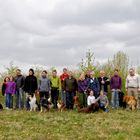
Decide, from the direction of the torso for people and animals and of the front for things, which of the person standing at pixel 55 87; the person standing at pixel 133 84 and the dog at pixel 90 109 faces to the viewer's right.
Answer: the dog

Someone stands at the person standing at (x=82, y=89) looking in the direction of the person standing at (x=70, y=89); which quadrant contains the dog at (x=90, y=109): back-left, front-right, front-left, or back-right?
back-left

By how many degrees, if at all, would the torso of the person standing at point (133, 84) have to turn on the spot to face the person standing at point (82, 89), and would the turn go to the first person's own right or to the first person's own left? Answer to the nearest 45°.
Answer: approximately 90° to the first person's own right

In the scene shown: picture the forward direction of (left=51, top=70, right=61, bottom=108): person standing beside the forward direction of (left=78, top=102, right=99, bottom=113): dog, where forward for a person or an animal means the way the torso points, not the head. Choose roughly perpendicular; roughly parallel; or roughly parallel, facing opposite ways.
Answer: roughly perpendicular

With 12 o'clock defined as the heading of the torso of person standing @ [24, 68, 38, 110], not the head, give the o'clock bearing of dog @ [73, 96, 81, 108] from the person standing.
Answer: The dog is roughly at 9 o'clock from the person standing.

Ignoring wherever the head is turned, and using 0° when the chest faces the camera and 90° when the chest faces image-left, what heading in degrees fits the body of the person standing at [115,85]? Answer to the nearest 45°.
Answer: approximately 0°

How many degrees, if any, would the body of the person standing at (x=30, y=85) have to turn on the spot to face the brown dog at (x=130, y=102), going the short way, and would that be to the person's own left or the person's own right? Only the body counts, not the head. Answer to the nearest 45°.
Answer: approximately 90° to the person's own left

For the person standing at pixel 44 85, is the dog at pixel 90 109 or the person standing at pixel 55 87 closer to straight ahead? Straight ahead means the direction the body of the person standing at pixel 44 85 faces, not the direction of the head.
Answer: the dog

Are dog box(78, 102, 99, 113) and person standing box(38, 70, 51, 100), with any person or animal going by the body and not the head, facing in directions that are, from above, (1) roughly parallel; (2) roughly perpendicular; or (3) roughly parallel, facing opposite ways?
roughly perpendicular

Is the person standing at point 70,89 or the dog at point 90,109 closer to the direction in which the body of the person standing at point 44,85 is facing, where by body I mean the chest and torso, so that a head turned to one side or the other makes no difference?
the dog
